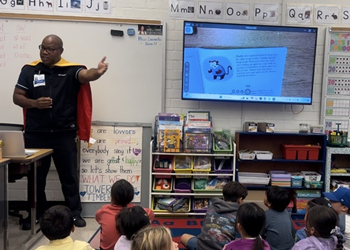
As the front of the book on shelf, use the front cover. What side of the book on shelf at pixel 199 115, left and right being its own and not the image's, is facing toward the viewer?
front

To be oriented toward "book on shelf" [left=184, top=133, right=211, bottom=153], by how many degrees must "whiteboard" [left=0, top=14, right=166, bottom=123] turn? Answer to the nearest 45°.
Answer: approximately 45° to its left

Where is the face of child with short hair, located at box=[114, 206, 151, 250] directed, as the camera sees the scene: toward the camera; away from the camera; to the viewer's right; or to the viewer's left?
away from the camera

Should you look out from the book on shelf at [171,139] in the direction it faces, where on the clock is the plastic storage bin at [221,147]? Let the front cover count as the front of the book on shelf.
The plastic storage bin is roughly at 9 o'clock from the book on shelf.

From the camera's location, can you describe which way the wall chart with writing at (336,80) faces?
facing the viewer

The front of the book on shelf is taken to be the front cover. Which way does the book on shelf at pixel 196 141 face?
toward the camera

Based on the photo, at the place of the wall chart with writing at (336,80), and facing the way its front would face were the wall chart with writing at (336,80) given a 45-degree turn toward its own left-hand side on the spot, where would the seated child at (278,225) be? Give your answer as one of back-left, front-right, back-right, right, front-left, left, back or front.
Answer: front-right

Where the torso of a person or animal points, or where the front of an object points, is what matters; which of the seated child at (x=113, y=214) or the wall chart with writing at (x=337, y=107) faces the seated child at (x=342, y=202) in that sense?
the wall chart with writing

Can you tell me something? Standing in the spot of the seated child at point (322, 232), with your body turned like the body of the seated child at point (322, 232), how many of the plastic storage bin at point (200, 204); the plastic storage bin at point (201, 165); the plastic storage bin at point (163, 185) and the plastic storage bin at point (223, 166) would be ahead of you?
4

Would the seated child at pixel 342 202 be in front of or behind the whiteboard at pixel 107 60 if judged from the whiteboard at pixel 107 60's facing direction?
in front

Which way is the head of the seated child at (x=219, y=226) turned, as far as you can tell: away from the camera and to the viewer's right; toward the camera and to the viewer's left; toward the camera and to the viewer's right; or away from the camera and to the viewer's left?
away from the camera and to the viewer's right

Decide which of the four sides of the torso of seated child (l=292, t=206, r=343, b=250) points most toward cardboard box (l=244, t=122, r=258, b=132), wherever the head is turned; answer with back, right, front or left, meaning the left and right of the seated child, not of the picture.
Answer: front
